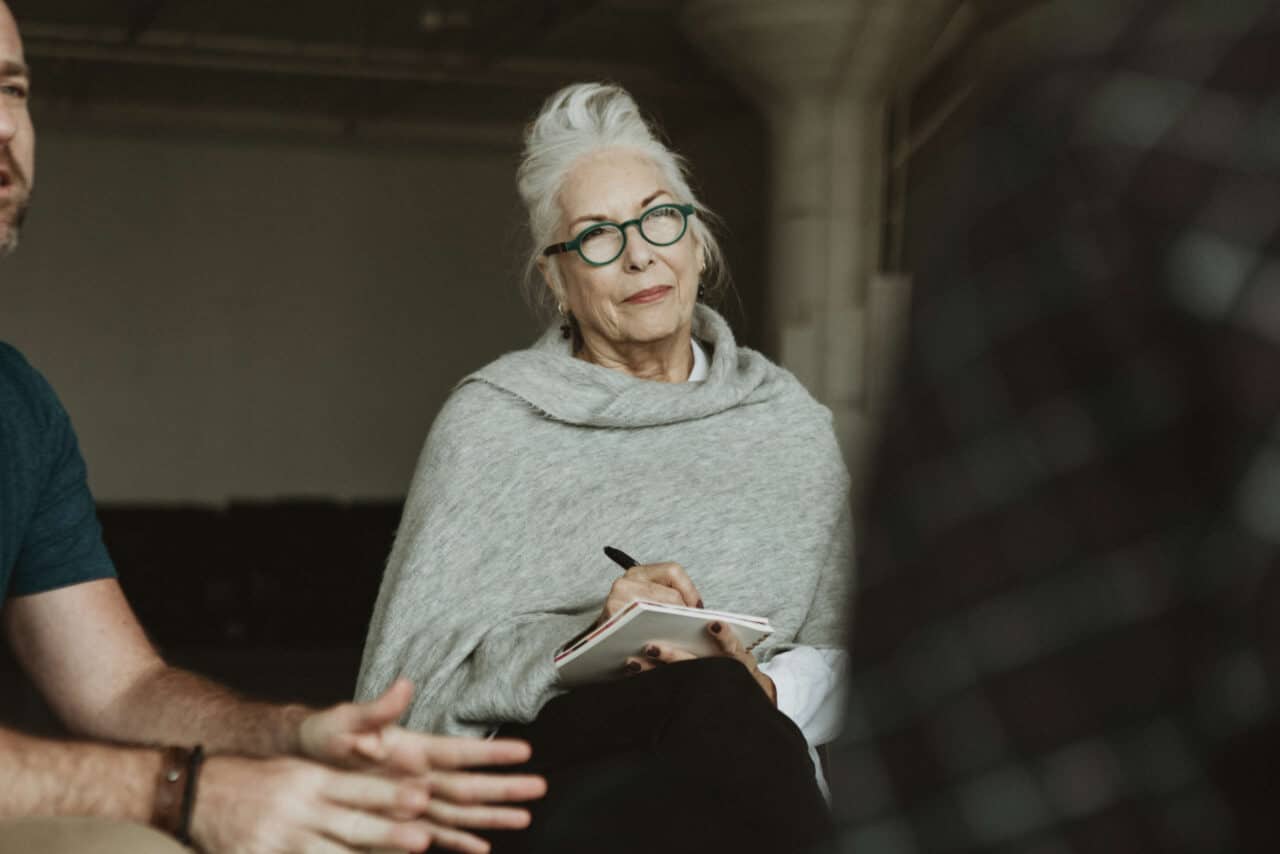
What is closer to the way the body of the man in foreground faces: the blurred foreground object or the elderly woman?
the blurred foreground object

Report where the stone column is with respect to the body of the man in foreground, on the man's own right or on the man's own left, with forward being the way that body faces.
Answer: on the man's own left

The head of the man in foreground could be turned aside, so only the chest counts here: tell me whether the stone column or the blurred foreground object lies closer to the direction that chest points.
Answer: the blurred foreground object

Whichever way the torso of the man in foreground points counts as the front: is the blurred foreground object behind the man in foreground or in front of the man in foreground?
in front

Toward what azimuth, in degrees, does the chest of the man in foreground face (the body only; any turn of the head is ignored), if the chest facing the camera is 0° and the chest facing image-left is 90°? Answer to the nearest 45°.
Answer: approximately 315°

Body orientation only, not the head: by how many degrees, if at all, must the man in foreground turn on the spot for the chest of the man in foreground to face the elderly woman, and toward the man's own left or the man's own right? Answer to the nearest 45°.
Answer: approximately 90° to the man's own left
